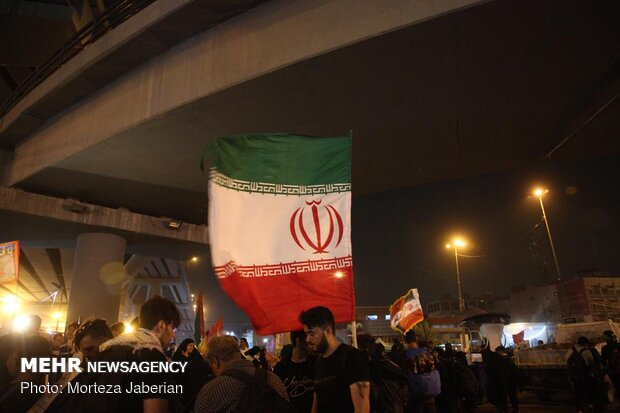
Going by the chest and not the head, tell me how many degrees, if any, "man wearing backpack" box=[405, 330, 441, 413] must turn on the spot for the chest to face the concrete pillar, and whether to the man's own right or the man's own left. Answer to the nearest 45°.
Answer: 0° — they already face it

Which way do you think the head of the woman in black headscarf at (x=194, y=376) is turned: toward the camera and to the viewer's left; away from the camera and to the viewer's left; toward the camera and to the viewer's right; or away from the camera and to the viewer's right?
toward the camera and to the viewer's right

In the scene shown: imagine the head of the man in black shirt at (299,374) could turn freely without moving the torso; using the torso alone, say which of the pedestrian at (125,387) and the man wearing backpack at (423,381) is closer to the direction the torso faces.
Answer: the pedestrian

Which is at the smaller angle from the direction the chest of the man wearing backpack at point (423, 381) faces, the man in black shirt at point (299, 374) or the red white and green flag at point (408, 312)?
the red white and green flag

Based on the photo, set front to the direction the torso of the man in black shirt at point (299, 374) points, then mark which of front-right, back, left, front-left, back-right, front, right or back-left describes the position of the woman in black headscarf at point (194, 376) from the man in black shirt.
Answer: back-right

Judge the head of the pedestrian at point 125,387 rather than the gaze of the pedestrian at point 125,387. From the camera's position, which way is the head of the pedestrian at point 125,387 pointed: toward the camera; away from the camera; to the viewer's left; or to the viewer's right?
to the viewer's right

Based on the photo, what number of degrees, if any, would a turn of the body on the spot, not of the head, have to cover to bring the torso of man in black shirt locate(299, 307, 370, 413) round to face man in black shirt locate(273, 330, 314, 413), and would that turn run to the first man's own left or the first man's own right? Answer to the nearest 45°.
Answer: approximately 135° to the first man's own right

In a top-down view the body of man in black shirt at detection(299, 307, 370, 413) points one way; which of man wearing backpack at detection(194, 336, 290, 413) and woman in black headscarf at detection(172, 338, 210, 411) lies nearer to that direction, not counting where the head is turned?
the man wearing backpack

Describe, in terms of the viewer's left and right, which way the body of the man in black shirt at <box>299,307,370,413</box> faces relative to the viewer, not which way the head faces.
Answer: facing the viewer and to the left of the viewer

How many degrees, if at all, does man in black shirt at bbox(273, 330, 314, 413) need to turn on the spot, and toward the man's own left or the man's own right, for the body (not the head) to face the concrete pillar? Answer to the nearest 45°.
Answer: approximately 135° to the man's own right

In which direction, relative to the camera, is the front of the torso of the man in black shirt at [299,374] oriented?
toward the camera

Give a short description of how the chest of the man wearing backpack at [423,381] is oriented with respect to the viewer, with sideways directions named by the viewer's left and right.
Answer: facing away from the viewer and to the left of the viewer

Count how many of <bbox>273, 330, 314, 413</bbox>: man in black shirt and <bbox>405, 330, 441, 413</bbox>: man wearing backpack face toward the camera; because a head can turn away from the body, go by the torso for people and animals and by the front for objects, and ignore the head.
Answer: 1

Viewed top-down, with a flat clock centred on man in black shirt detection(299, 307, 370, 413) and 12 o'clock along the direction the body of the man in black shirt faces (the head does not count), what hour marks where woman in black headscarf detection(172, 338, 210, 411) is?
The woman in black headscarf is roughly at 3 o'clock from the man in black shirt.

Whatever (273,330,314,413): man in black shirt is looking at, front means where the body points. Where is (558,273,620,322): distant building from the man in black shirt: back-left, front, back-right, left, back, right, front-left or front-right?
back-left
